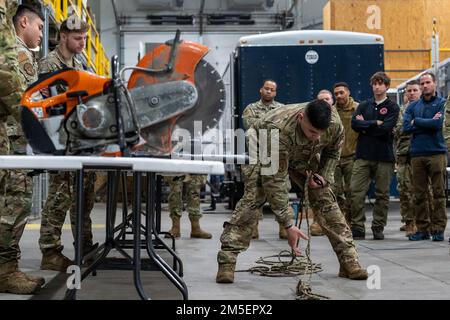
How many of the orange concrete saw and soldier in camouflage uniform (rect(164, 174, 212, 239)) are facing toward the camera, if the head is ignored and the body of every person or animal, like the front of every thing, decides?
1

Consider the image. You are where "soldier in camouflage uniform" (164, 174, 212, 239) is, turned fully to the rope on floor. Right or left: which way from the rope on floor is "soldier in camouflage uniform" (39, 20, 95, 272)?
right

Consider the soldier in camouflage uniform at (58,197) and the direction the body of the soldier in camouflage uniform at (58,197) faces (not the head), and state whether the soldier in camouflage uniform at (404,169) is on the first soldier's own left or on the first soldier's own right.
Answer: on the first soldier's own left

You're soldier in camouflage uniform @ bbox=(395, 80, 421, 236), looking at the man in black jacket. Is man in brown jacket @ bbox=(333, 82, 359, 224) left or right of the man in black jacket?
right

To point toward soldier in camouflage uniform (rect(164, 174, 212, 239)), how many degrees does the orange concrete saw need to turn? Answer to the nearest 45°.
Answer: approximately 90° to its left

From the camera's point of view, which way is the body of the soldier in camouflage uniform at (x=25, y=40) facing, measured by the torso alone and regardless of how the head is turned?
to the viewer's right

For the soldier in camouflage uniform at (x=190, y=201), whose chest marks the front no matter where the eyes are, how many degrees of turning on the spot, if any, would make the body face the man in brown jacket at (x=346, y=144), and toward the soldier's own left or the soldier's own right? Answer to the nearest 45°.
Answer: approximately 90° to the soldier's own left

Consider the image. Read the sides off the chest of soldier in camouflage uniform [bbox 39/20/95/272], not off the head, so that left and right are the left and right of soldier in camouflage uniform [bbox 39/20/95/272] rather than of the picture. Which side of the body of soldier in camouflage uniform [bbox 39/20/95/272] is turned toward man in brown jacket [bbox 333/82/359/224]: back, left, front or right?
left

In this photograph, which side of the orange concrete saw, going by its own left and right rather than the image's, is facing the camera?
right

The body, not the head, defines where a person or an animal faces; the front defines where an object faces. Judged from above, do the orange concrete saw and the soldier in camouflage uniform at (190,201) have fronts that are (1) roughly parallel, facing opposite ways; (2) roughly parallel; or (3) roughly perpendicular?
roughly perpendicular
